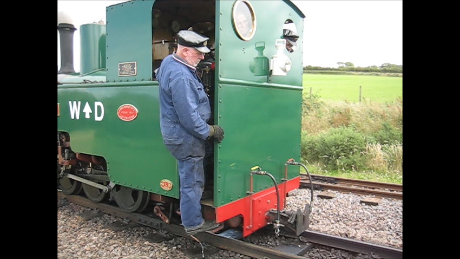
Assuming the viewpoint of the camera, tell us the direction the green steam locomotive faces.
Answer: facing away from the viewer and to the left of the viewer
